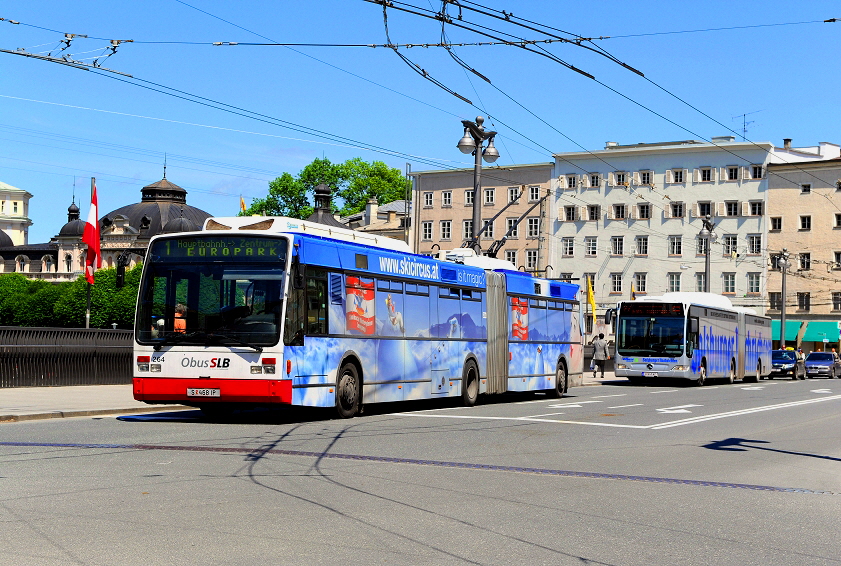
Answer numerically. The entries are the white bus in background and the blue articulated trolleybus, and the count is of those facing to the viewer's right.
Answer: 0

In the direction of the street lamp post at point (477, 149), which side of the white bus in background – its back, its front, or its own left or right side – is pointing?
front

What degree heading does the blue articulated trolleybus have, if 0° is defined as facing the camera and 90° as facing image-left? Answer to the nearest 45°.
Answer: approximately 45°

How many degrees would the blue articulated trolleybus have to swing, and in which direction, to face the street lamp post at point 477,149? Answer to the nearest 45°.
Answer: approximately 135° to its right

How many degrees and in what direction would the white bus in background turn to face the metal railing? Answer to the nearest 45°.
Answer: approximately 45° to its right

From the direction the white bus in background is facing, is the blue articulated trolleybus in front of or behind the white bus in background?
in front

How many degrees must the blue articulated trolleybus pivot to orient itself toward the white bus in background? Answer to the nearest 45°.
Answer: approximately 180°

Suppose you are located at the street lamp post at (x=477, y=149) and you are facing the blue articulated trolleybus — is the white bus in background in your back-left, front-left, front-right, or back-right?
back-left

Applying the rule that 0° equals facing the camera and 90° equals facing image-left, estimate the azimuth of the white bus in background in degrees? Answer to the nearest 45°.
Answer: approximately 0°
